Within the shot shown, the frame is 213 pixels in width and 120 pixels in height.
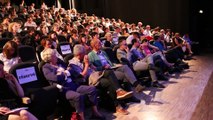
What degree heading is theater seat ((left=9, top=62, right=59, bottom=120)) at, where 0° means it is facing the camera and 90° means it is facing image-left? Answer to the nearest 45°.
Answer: approximately 315°

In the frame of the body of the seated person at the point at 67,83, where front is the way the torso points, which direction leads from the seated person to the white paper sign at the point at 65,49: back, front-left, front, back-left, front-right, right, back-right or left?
back-left

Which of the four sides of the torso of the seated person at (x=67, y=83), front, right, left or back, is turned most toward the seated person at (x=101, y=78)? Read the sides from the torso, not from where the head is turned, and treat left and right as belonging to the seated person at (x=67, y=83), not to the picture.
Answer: left

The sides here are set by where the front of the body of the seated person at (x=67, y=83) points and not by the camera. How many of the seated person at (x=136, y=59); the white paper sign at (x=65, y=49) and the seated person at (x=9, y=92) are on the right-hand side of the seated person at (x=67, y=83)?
1

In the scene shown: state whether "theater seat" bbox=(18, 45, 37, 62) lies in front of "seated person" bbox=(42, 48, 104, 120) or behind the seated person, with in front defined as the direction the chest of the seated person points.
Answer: behind

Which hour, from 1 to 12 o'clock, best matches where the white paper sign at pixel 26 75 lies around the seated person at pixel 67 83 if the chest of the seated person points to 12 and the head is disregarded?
The white paper sign is roughly at 4 o'clock from the seated person.

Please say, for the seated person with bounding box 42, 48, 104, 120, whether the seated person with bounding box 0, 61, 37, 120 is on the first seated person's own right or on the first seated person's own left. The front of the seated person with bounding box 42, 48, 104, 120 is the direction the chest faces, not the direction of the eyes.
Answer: on the first seated person's own right

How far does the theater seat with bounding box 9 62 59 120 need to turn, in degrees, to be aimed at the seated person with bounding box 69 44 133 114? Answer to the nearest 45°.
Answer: approximately 90° to its left

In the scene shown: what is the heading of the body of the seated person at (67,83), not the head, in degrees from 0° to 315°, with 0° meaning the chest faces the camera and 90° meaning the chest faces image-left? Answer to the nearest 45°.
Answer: approximately 315°

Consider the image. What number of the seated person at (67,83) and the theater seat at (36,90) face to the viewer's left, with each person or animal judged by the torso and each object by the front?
0

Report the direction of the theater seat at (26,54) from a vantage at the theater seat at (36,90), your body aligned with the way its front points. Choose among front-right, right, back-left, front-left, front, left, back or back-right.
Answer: back-left
